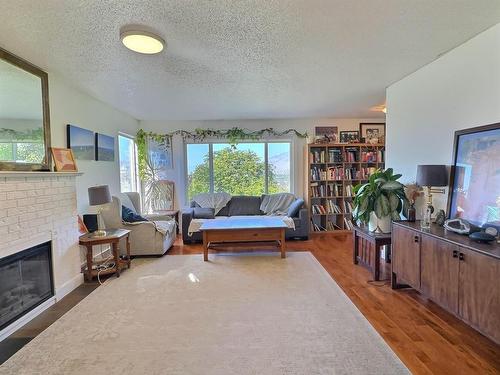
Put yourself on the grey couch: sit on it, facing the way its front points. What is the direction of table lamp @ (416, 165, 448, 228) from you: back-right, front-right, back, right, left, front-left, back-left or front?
front-left

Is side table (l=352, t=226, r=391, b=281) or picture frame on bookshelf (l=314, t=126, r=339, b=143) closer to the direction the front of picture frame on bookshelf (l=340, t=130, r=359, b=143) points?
the side table

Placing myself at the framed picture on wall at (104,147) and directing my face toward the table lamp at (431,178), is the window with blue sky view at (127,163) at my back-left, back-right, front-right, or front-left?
back-left

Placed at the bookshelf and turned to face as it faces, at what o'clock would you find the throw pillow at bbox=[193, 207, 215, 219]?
The throw pillow is roughly at 2 o'clock from the bookshelf.

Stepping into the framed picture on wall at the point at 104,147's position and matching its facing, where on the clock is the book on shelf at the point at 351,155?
The book on shelf is roughly at 11 o'clock from the framed picture on wall.

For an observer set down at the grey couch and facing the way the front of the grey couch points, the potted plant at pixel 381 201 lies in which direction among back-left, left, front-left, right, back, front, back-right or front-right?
front-left

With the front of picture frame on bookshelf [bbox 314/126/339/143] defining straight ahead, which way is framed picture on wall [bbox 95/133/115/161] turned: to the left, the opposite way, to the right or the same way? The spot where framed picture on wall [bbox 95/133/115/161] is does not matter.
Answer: to the left

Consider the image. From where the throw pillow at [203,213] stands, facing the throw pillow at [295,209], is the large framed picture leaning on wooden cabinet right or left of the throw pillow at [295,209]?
right

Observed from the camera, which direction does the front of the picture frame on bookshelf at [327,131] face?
facing the viewer

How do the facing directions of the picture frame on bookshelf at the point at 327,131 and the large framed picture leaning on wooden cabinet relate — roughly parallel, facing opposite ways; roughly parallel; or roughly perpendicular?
roughly perpendicular

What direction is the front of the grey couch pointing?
toward the camera

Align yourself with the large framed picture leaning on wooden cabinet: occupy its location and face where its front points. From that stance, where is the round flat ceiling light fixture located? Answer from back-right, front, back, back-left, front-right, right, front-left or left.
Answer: front

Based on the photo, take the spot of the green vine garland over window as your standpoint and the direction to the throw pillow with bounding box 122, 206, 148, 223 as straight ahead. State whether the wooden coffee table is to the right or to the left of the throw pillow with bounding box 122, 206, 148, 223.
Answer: left

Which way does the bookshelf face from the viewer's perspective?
toward the camera
